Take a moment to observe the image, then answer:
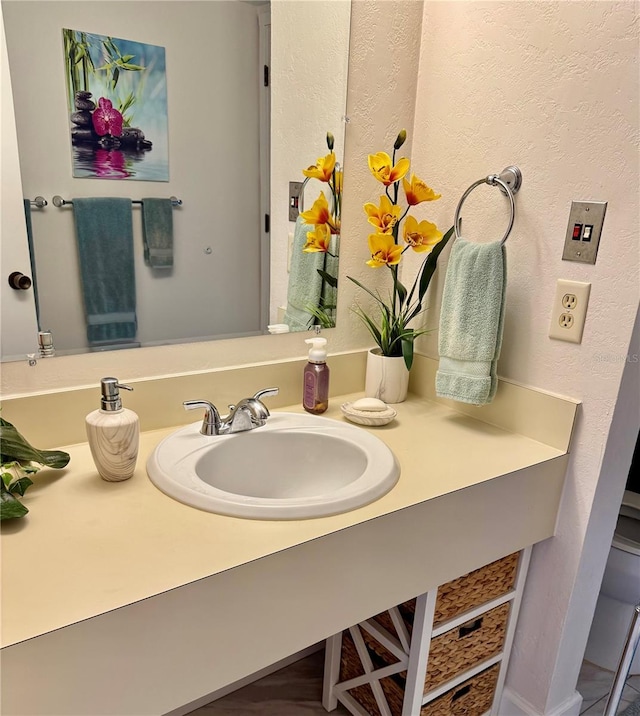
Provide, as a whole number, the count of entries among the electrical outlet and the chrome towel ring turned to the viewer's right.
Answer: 0

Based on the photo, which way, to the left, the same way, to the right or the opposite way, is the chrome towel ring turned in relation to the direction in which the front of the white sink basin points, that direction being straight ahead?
to the right

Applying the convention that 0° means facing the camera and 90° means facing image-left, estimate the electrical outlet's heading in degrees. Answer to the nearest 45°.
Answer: approximately 45°

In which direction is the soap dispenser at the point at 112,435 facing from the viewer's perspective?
to the viewer's right

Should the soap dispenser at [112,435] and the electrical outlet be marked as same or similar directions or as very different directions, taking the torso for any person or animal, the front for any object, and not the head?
very different directions

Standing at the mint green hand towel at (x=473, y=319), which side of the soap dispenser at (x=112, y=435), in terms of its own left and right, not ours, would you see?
front

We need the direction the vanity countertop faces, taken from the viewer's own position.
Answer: facing the viewer and to the right of the viewer

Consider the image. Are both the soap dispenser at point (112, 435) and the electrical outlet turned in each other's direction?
yes
